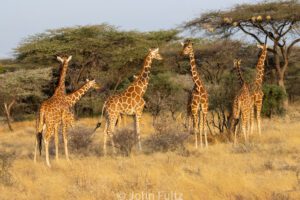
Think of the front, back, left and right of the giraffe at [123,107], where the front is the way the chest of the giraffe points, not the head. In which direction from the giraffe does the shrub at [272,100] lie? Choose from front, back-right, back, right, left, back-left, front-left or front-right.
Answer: front-left

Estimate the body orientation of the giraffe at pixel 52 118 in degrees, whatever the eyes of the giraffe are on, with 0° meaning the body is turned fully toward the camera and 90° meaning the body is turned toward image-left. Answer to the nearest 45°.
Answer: approximately 225°

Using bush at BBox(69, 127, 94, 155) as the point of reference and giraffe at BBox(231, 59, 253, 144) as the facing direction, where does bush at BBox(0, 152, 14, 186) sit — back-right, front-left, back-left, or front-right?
back-right

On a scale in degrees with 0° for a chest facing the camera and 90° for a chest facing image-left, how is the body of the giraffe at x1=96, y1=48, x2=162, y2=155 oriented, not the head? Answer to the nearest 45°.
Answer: approximately 270°

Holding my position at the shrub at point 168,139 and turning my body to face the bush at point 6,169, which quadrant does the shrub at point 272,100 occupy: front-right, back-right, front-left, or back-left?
back-right

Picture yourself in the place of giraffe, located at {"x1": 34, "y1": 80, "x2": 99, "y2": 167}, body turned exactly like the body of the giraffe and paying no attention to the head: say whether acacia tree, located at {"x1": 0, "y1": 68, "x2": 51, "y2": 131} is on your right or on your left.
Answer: on your left

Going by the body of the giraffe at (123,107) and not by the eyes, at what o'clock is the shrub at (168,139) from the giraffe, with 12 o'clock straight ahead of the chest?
The shrub is roughly at 1 o'clock from the giraffe.

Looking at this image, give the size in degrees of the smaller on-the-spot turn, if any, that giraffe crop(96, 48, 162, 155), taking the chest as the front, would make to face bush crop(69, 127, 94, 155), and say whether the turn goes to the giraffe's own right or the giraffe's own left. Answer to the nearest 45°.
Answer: approximately 180°

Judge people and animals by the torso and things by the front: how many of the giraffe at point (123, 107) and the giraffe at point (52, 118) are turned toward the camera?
0

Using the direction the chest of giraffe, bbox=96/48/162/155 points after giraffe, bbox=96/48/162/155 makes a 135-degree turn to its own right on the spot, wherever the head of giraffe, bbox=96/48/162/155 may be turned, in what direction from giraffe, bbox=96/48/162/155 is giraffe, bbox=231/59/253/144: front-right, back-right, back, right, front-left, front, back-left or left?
back-left
